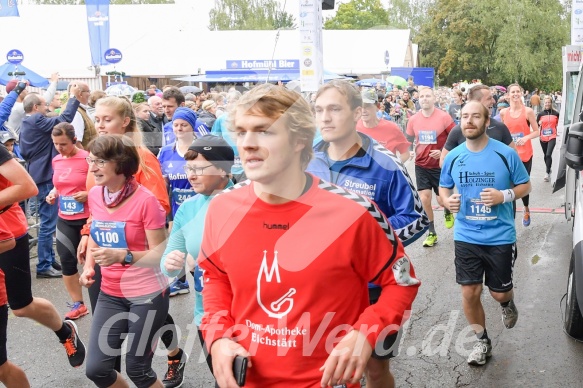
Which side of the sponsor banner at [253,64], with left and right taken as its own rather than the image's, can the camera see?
front

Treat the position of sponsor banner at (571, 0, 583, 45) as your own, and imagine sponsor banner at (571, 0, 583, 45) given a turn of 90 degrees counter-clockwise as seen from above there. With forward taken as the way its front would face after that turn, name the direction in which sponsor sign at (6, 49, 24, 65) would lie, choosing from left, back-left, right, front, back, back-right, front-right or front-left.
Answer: back

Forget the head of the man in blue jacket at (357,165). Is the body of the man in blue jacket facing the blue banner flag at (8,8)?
no

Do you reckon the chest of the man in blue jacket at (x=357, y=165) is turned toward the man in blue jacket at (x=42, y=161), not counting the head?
no

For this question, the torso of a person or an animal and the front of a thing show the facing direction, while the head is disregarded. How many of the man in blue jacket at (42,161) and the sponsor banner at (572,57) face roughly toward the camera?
1

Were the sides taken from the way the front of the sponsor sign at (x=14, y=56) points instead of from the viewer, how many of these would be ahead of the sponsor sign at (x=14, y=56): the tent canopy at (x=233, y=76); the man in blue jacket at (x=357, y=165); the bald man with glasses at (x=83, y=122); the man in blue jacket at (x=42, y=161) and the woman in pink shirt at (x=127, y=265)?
4

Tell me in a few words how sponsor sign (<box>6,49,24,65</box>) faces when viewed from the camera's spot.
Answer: facing the viewer

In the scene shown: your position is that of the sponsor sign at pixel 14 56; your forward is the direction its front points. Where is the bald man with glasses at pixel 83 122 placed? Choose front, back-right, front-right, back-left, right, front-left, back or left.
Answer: front

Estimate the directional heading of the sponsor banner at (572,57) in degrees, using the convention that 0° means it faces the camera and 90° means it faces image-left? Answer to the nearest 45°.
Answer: approximately 0°

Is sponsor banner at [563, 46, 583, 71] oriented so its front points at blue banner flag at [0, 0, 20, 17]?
no

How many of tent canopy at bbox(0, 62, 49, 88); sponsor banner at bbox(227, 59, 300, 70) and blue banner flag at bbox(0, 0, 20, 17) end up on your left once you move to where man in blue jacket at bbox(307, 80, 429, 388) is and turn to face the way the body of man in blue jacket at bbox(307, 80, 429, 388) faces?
0

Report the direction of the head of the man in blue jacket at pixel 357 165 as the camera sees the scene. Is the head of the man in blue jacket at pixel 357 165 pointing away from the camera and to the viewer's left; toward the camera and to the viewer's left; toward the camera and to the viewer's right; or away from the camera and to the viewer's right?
toward the camera and to the viewer's left

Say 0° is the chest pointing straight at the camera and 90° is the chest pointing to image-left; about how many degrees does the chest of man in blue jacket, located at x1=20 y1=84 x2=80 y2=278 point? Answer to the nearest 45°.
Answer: approximately 270°

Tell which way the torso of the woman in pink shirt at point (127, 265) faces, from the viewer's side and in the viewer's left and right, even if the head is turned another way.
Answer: facing the viewer and to the left of the viewer

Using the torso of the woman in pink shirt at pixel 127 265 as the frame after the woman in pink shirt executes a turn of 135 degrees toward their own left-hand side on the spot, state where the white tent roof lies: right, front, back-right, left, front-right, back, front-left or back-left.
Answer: left

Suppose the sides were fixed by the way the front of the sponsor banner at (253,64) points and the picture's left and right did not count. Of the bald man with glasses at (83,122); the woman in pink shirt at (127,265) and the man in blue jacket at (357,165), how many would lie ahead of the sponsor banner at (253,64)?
3
